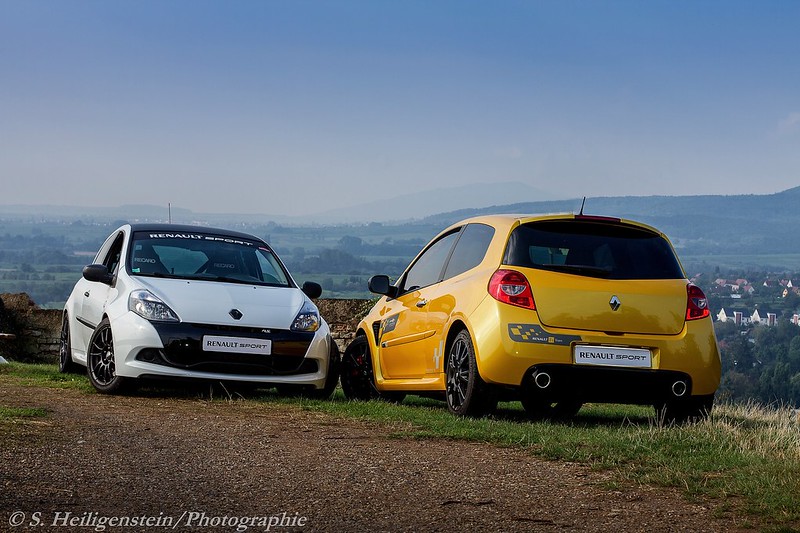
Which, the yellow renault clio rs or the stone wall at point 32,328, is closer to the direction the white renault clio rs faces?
the yellow renault clio rs

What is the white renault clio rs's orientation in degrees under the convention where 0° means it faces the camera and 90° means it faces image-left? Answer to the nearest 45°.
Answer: approximately 315°

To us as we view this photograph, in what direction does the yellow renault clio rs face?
facing away from the viewer and to the left of the viewer

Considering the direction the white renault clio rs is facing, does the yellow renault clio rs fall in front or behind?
in front

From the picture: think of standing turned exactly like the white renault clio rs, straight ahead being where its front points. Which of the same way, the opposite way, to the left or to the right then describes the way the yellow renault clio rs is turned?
the opposite way

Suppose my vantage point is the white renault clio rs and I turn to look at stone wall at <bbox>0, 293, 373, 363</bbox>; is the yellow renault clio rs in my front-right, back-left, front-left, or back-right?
back-right
